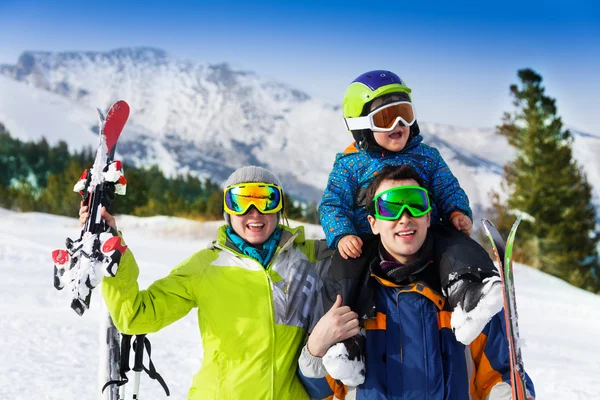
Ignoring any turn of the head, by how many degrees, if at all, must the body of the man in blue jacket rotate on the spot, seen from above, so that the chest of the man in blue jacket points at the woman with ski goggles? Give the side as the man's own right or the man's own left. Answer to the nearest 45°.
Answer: approximately 90° to the man's own right

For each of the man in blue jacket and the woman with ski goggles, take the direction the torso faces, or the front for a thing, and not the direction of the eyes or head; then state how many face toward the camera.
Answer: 2

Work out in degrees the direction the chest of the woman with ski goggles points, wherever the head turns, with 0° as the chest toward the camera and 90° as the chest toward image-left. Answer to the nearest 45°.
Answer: approximately 0°

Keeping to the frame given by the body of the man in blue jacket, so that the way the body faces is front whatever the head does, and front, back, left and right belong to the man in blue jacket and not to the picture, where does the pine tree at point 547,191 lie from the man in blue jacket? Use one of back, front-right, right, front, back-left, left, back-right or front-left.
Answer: back

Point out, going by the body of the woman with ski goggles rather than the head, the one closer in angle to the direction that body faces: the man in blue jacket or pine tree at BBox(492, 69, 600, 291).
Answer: the man in blue jacket

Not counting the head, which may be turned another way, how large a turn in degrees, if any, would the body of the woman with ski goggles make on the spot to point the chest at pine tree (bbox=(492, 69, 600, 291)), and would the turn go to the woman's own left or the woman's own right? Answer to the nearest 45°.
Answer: approximately 135° to the woman's own left
